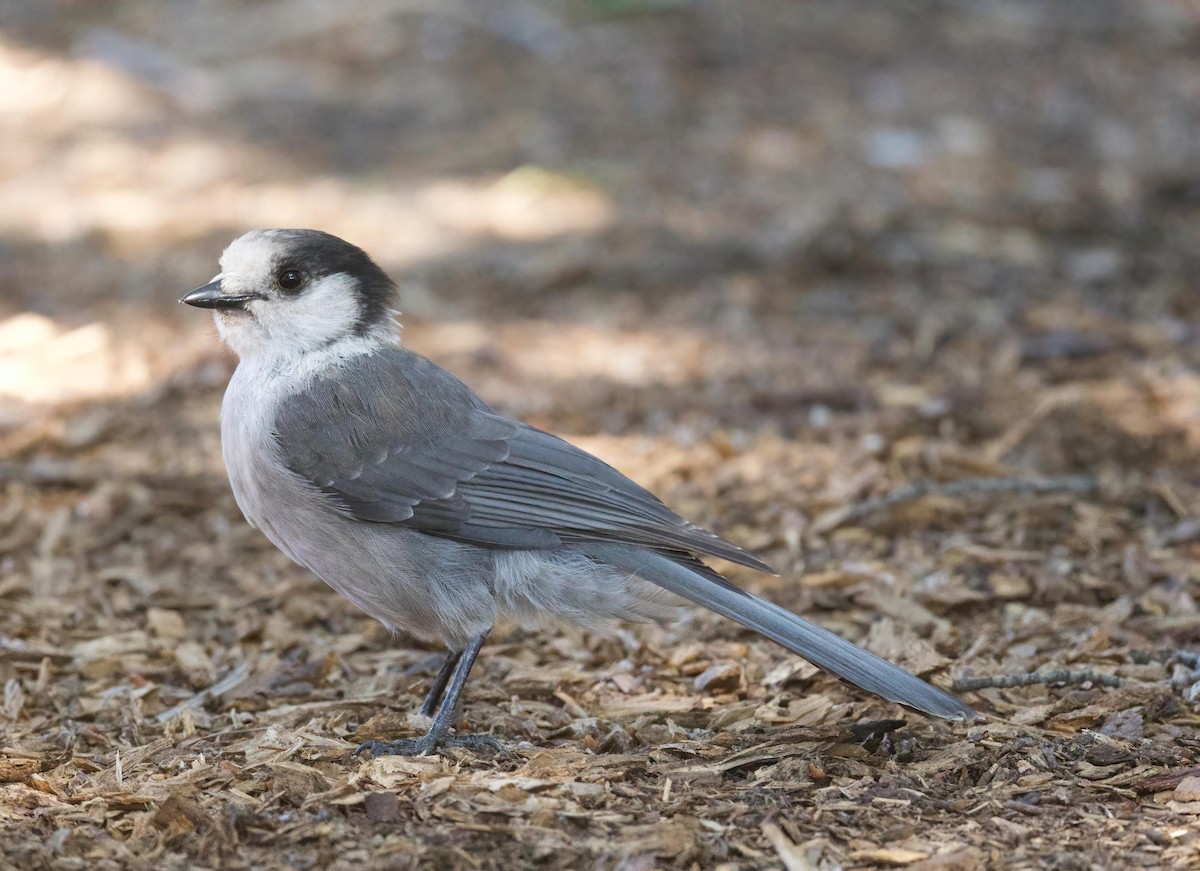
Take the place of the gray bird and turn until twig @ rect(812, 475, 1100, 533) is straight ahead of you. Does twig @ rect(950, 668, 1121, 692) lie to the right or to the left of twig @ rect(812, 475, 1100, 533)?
right

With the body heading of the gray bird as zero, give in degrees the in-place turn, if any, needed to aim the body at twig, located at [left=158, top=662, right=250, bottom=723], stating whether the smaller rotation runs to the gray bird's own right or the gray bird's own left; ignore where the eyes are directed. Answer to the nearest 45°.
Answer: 0° — it already faces it

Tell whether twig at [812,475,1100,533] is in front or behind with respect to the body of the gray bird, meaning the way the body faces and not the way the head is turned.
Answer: behind

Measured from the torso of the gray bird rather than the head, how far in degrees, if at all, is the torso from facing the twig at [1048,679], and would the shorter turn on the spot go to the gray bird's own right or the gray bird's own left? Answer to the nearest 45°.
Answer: approximately 180°

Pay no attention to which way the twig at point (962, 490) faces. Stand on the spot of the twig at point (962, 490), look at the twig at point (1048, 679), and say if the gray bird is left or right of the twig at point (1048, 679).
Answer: right

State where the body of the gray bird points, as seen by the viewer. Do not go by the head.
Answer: to the viewer's left
